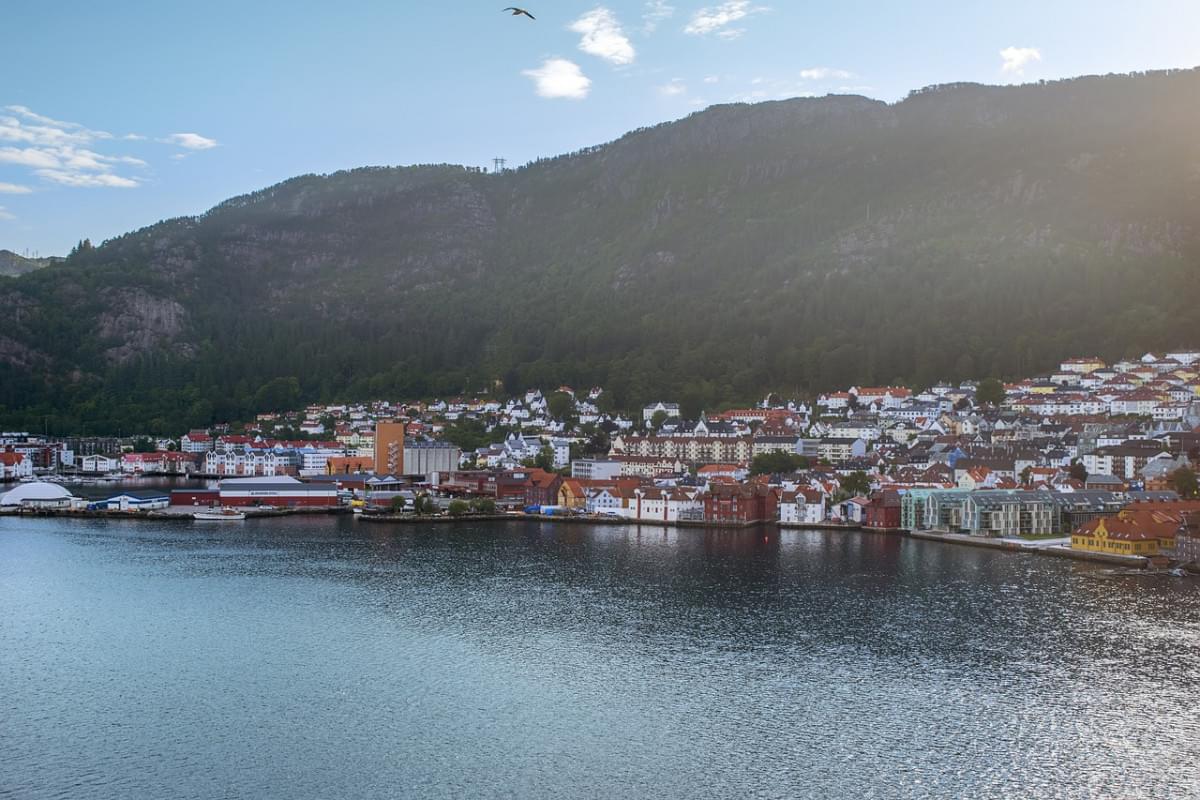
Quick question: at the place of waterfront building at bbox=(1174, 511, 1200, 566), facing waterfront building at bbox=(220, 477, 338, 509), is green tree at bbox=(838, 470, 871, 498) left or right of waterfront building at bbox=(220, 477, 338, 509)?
right

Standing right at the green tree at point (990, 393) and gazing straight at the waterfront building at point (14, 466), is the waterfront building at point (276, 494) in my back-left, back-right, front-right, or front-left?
front-left

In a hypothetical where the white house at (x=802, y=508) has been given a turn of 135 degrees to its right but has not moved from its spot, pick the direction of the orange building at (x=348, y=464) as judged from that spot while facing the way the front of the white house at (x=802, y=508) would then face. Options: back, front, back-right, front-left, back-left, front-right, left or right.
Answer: front

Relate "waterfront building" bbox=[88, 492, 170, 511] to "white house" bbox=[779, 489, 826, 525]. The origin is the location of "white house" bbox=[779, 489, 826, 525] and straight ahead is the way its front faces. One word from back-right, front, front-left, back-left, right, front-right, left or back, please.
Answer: right

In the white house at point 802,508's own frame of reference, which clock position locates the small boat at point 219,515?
The small boat is roughly at 3 o'clock from the white house.

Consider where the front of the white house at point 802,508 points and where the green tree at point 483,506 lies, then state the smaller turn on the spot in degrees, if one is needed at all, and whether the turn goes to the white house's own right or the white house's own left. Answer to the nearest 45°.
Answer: approximately 90° to the white house's own right

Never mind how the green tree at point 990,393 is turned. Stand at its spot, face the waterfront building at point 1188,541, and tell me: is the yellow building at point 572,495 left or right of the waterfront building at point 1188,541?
right

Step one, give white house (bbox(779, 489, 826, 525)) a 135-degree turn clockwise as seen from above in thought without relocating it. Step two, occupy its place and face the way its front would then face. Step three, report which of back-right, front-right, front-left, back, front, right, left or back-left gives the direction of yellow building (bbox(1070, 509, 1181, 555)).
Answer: back

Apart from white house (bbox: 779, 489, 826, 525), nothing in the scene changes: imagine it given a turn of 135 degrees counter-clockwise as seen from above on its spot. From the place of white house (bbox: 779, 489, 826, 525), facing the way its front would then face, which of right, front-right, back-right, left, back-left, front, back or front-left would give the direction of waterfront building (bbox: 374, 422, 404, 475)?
left

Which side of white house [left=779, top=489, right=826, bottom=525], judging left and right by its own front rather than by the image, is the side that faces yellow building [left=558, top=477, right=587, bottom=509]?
right

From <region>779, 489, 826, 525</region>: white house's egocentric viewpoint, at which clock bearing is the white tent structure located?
The white tent structure is roughly at 3 o'clock from the white house.

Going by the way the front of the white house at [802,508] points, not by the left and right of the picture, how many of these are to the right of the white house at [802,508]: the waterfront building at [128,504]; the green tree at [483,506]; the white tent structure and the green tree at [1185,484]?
3

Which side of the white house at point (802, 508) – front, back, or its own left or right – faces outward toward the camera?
front

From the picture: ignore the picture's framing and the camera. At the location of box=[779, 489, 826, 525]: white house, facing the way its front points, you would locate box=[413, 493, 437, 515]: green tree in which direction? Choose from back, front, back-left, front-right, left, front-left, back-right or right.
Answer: right

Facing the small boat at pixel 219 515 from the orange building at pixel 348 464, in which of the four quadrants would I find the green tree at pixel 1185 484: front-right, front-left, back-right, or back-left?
front-left

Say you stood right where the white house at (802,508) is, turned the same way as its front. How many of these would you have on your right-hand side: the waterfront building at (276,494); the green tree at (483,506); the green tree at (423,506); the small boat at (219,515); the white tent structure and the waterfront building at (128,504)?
6

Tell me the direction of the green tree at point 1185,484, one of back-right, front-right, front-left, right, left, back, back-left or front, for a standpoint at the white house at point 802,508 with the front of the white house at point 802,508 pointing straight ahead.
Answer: left
